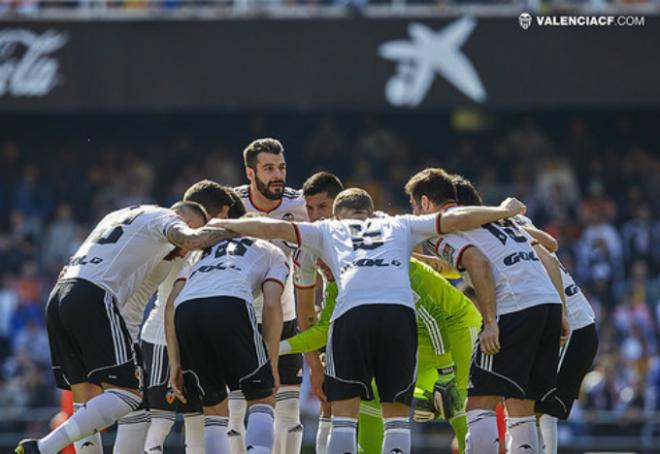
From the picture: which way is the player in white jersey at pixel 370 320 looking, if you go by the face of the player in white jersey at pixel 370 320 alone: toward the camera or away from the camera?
away from the camera

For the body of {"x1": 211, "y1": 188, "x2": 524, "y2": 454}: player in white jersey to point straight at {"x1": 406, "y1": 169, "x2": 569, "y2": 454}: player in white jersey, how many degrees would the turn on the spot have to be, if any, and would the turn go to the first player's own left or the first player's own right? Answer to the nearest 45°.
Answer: approximately 90° to the first player's own right

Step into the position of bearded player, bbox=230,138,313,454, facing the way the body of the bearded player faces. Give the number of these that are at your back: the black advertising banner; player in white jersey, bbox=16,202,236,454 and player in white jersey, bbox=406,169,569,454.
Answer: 1

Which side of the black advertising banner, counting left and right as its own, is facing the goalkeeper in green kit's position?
front

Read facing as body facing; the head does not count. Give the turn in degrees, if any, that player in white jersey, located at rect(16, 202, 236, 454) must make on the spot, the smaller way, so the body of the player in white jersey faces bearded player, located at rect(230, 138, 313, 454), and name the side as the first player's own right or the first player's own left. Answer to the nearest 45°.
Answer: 0° — they already face them

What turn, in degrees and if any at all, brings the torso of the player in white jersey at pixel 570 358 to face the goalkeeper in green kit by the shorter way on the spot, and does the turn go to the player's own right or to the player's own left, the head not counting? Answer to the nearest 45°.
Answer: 0° — they already face them

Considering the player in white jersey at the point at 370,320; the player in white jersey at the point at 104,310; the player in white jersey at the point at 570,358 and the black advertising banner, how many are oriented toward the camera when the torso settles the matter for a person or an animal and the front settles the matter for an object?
1

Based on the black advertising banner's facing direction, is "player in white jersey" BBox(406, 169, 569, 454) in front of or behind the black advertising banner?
in front

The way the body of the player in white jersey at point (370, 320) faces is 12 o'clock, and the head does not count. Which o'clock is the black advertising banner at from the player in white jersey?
The black advertising banner is roughly at 12 o'clock from the player in white jersey.

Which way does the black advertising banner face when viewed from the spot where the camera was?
facing the viewer

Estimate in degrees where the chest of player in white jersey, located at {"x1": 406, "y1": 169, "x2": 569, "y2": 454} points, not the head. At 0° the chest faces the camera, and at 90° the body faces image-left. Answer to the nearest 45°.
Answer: approximately 135°

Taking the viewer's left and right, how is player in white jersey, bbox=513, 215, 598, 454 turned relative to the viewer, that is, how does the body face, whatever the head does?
facing to the left of the viewer

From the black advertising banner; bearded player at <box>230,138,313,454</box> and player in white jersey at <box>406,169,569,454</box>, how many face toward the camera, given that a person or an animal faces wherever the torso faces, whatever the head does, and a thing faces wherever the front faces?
2

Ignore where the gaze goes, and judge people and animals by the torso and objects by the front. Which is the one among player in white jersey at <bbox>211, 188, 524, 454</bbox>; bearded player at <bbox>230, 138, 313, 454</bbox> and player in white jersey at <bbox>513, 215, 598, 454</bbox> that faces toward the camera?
the bearded player

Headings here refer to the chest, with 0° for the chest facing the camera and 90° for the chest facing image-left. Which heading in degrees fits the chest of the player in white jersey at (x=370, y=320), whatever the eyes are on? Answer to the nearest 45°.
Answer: approximately 180°
